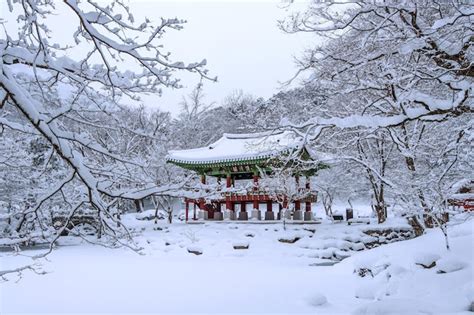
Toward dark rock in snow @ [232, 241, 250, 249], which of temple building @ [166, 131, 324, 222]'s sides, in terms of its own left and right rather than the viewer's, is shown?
front

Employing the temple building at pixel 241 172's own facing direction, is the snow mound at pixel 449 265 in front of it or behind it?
in front

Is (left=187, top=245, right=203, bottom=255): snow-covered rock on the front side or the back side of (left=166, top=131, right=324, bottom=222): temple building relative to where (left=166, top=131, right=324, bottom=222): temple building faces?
on the front side

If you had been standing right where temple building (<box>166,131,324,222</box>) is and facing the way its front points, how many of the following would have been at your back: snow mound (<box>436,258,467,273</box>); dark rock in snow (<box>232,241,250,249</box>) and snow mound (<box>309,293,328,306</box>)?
0

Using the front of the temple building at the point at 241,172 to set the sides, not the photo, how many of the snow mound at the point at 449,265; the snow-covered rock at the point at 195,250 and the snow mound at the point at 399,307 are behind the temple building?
0

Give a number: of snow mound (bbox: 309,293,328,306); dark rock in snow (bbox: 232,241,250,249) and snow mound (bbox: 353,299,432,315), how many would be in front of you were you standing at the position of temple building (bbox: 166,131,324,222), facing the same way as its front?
3

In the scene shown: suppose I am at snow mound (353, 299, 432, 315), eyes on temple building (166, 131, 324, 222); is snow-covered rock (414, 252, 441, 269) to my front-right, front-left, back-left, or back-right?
front-right

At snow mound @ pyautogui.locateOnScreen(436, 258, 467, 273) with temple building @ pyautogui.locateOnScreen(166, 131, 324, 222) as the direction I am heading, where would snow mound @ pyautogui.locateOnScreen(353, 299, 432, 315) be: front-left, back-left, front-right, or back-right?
back-left

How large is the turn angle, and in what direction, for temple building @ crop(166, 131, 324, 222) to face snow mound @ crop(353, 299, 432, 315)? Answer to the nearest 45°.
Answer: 0° — it already faces it

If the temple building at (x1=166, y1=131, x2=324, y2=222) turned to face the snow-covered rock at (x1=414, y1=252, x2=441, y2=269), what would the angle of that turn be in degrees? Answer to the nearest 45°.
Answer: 0° — it already faces it

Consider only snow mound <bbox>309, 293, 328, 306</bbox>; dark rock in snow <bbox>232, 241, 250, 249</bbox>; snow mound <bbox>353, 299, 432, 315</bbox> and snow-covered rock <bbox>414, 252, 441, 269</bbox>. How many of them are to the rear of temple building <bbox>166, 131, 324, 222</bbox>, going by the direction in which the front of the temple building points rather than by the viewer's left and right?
0

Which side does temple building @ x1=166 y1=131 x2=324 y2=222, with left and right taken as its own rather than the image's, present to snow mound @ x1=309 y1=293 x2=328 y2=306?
front

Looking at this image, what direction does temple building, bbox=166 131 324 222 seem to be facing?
toward the camera

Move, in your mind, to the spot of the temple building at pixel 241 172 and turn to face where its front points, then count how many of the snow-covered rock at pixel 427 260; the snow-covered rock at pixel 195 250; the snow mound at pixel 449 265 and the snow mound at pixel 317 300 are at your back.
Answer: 0
